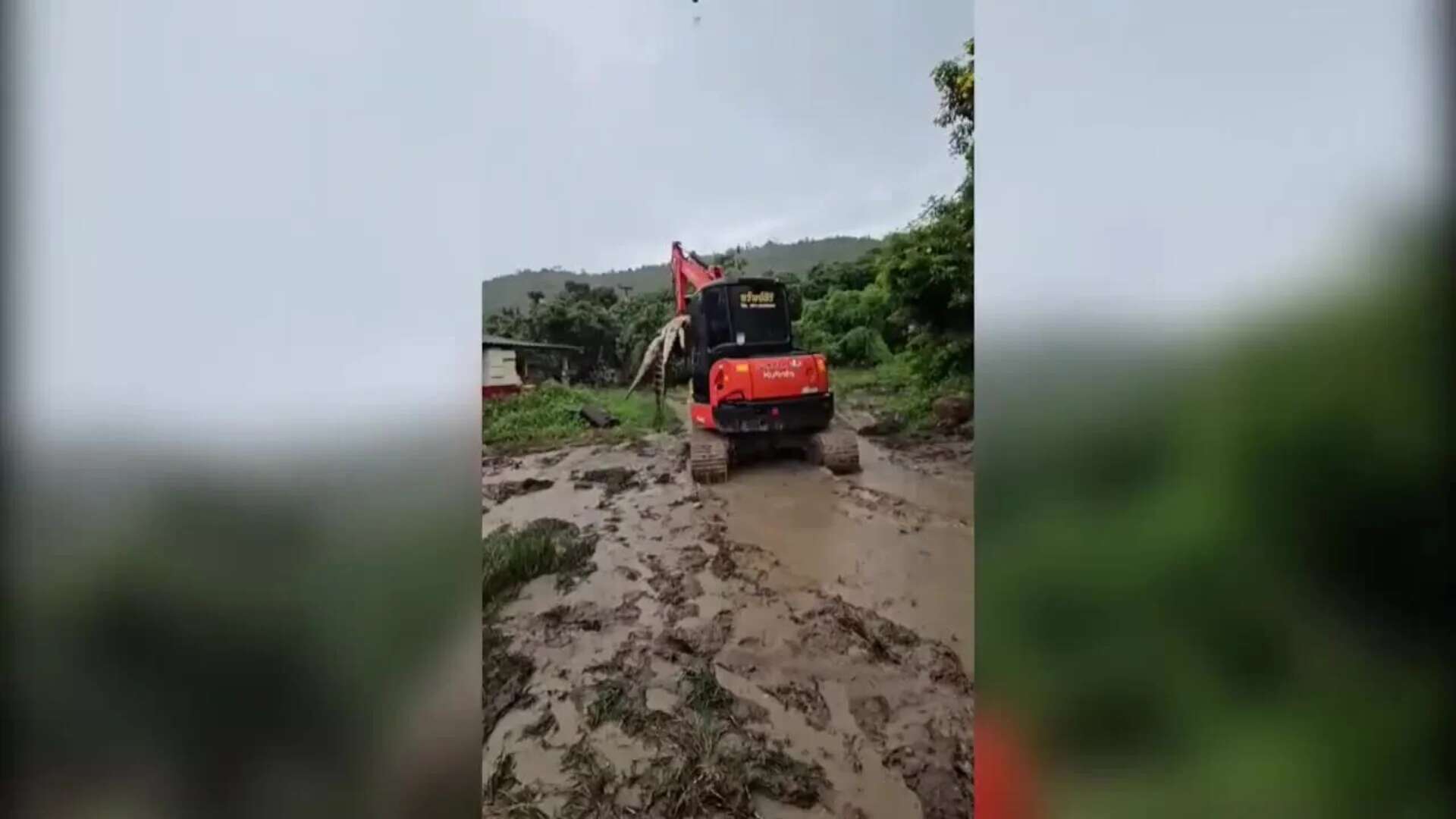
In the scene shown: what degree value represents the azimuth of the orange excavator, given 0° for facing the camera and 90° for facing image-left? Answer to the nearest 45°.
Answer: approximately 135°
